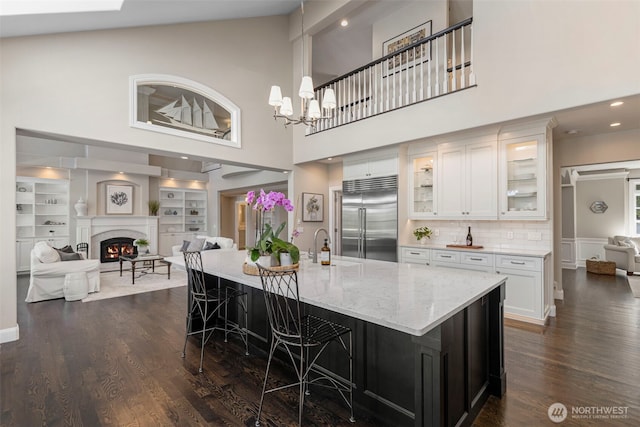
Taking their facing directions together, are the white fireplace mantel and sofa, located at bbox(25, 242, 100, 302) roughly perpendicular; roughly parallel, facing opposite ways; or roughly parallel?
roughly perpendicular

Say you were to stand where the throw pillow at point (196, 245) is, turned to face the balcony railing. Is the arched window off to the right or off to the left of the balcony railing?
right

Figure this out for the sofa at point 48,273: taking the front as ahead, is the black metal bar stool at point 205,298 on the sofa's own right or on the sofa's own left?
on the sofa's own right

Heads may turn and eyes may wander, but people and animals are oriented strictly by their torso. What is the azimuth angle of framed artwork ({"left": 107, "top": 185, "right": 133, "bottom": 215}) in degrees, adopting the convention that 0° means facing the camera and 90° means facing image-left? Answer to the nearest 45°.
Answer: approximately 0°

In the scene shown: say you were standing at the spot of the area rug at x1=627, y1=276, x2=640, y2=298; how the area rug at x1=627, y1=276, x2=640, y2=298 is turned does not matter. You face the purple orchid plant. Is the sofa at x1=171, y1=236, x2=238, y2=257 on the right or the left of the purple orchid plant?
right

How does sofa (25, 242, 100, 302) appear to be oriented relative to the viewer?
to the viewer's right
